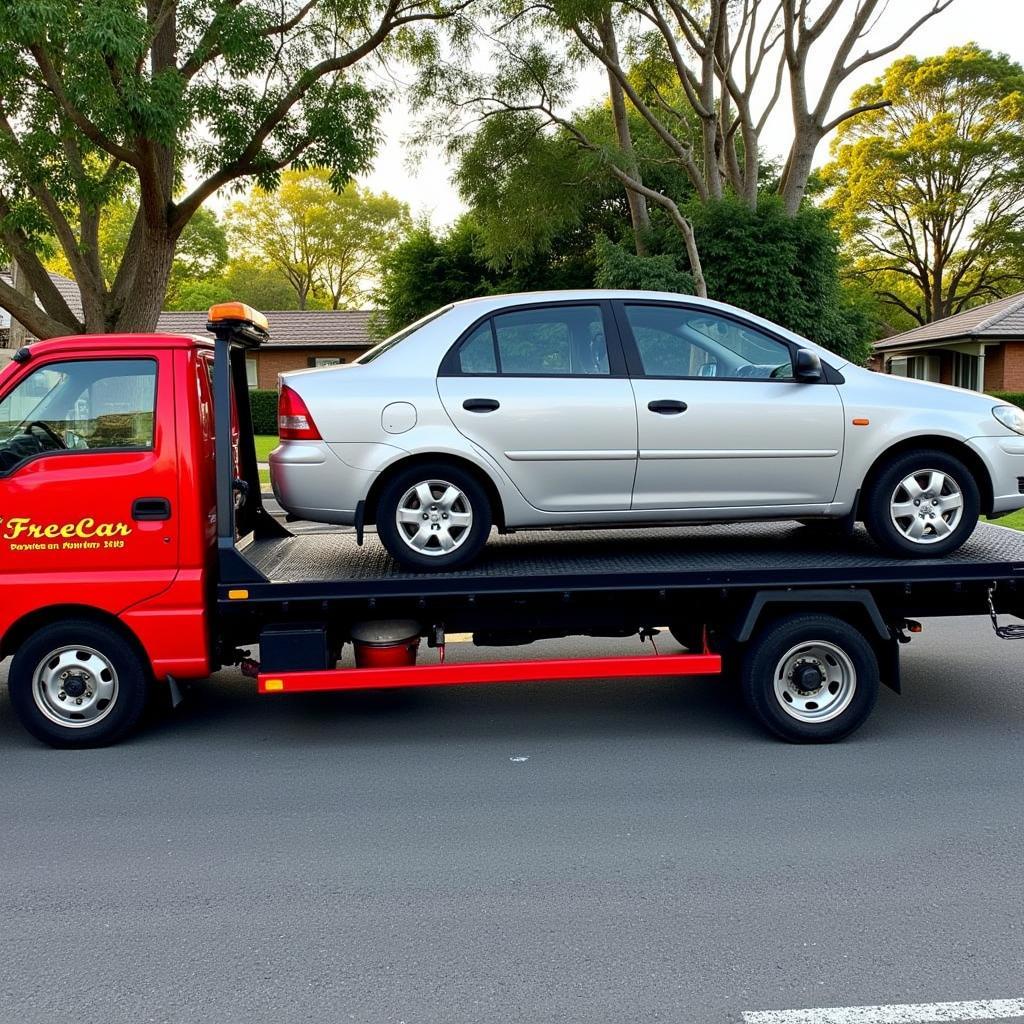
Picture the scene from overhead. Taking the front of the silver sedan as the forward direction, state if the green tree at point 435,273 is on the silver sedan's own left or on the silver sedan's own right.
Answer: on the silver sedan's own left

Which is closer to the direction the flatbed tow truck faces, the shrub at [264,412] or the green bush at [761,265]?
the shrub

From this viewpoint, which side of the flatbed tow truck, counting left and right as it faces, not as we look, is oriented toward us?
left

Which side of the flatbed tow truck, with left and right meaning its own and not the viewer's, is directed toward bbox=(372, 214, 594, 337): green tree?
right

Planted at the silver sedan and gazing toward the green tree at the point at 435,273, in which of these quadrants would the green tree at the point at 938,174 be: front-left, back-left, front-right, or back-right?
front-right

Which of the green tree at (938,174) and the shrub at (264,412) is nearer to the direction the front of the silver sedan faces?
the green tree

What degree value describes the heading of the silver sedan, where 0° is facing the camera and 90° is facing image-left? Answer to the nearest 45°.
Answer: approximately 270°

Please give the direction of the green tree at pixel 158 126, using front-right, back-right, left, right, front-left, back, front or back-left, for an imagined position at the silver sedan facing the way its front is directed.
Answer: back-left

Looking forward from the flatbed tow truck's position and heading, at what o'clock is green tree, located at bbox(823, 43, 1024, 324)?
The green tree is roughly at 4 o'clock from the flatbed tow truck.

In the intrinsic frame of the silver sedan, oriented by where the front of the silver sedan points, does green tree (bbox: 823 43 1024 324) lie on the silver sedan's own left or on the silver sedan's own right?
on the silver sedan's own left

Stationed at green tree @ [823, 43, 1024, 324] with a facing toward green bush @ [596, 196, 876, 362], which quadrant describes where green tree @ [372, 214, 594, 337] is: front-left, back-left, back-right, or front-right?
front-right
